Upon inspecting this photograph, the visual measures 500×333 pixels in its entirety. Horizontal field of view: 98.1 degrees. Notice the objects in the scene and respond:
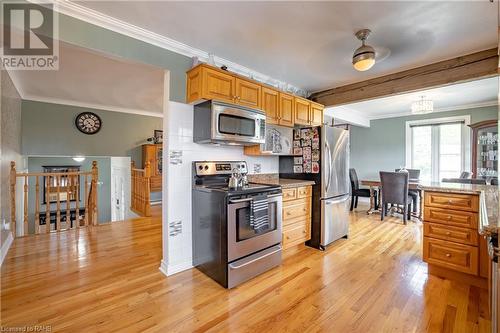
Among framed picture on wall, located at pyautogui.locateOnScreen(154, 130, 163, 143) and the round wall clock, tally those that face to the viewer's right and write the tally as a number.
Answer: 0

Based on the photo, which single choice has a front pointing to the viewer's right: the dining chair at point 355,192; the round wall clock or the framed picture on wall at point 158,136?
the dining chair

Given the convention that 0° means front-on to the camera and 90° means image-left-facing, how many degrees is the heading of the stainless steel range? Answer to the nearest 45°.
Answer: approximately 315°

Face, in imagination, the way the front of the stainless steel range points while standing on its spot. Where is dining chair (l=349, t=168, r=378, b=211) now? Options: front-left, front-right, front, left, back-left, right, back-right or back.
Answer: left

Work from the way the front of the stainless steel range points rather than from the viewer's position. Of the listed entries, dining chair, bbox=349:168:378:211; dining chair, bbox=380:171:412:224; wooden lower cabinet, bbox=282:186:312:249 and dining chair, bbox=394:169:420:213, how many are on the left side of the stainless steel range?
4

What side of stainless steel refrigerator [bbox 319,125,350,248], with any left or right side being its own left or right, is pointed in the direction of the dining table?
left

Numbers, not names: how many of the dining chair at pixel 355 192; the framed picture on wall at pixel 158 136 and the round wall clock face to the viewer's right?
1

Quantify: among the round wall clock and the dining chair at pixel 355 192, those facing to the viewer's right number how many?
1

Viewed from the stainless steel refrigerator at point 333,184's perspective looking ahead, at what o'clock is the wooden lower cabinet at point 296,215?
The wooden lower cabinet is roughly at 3 o'clock from the stainless steel refrigerator.
